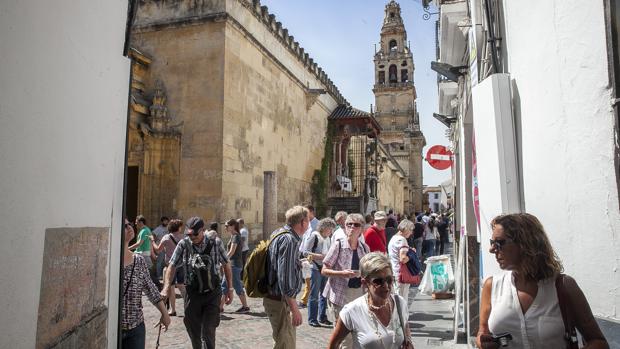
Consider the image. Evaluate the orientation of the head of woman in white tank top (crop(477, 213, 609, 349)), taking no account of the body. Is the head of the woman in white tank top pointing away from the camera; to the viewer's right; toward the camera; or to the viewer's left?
to the viewer's left

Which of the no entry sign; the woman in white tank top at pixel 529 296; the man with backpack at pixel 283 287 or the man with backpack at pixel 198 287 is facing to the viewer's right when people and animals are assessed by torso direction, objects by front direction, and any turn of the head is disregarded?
the man with backpack at pixel 283 287

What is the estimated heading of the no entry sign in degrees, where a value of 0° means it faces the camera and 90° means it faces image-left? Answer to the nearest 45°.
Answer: approximately 0°

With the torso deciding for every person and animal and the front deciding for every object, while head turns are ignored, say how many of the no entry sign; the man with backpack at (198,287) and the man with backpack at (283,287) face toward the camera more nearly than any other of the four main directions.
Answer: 2

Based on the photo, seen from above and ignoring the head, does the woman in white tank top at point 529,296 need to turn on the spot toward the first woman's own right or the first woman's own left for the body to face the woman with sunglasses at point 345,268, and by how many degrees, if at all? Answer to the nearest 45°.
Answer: approximately 90° to the first woman's own right

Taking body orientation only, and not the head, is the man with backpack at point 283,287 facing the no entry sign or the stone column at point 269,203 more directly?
the no entry sign

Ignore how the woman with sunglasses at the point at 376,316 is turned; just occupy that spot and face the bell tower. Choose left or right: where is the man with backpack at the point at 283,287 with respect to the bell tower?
left

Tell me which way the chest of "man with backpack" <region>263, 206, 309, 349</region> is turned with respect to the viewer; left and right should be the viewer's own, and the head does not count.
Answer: facing to the right of the viewer

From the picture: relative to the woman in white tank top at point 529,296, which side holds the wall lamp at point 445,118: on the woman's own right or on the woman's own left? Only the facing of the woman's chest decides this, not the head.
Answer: on the woman's own right

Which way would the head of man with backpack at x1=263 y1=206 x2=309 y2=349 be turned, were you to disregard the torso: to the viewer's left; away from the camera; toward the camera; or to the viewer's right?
to the viewer's right

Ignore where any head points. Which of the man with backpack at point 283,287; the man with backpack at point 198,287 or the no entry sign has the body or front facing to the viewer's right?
the man with backpack at point 283,287
